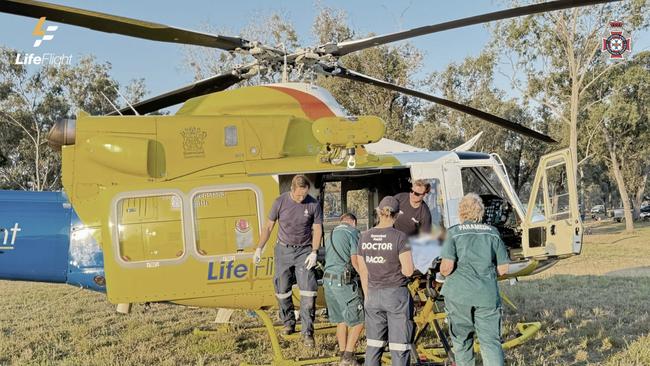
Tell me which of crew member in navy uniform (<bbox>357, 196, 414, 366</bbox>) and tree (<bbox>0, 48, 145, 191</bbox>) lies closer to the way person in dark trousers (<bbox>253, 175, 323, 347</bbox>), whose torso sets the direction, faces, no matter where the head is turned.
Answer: the crew member in navy uniform

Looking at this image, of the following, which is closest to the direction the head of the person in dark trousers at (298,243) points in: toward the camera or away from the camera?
toward the camera

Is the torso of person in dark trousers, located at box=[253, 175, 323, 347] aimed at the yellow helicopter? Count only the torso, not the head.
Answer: no

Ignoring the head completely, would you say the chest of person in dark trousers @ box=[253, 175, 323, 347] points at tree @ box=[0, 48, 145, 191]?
no

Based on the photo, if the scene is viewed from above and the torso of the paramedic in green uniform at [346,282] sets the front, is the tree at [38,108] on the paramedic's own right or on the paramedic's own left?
on the paramedic's own left

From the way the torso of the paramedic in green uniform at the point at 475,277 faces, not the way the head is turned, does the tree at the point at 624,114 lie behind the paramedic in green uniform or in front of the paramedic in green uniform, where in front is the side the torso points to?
in front

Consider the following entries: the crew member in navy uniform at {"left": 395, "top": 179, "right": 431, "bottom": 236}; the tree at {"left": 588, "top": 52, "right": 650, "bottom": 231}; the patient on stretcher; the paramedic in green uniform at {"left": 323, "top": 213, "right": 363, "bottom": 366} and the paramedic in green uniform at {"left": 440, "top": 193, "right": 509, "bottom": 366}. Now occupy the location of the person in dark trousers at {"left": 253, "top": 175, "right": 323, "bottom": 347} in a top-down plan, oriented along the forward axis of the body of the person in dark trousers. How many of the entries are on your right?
0

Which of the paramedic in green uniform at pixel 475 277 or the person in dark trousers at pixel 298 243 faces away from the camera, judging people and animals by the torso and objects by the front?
the paramedic in green uniform

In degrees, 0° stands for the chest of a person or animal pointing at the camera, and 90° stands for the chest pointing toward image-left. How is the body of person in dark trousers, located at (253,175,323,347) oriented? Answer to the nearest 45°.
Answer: approximately 0°

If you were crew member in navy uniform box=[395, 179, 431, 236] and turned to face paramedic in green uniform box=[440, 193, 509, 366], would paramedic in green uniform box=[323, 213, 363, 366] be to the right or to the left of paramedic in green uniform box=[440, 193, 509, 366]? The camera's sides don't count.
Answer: right

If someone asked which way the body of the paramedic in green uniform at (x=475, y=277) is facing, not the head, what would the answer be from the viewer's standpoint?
away from the camera

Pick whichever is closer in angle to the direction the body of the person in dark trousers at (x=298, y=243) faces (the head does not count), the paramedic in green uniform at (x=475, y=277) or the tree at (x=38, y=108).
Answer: the paramedic in green uniform

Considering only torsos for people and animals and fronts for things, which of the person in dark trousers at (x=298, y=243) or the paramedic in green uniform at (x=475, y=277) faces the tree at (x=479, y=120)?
the paramedic in green uniform

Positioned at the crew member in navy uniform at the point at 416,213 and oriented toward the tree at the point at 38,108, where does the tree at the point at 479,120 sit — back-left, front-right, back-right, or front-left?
front-right

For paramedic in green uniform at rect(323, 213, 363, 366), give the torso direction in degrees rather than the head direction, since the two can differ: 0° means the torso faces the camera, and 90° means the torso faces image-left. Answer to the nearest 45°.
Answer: approximately 225°

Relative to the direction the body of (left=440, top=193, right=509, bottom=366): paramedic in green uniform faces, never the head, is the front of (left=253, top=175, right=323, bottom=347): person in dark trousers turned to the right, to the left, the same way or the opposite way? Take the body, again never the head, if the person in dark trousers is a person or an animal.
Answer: the opposite way

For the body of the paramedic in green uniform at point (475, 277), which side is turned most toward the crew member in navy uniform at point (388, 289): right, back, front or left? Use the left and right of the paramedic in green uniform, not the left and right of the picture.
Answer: left

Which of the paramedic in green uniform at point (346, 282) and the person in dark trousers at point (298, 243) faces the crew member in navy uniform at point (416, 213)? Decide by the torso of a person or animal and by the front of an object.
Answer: the paramedic in green uniform

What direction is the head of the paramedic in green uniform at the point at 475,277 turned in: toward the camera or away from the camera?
away from the camera
